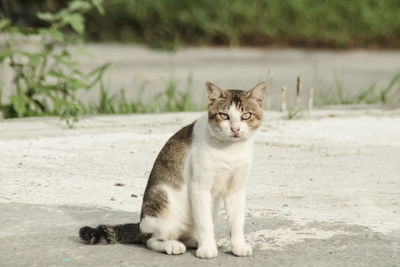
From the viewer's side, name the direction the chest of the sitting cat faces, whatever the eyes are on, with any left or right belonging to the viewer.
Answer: facing the viewer and to the right of the viewer
